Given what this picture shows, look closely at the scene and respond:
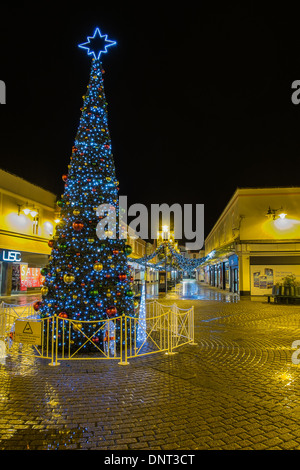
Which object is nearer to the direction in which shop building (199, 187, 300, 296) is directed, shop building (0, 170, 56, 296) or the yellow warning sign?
the shop building

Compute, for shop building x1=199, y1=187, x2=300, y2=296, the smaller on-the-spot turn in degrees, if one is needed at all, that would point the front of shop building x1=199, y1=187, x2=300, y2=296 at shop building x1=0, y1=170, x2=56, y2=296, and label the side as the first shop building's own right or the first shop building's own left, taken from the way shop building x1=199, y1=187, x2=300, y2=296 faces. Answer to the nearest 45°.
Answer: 0° — it already faces it

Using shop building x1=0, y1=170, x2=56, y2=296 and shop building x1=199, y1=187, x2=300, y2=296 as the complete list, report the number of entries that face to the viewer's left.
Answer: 1

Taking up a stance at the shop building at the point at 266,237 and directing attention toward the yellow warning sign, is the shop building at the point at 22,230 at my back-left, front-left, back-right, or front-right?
front-right

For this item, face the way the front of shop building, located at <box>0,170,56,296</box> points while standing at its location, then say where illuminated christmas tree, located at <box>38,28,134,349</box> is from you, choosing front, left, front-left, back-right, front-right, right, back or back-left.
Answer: front-right

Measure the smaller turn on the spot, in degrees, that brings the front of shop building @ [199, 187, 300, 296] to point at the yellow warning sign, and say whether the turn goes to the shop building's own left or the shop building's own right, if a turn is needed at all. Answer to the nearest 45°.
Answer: approximately 90° to the shop building's own left

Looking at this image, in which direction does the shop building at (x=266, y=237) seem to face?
to the viewer's left

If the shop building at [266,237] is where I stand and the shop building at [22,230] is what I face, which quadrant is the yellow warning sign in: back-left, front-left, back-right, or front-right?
front-left

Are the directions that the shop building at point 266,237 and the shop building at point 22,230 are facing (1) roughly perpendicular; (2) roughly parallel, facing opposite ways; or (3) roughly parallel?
roughly parallel, facing opposite ways

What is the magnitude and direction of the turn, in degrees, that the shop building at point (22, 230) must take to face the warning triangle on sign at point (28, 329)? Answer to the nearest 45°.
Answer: approximately 45° to its right

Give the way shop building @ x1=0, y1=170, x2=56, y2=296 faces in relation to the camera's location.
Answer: facing the viewer and to the right of the viewer

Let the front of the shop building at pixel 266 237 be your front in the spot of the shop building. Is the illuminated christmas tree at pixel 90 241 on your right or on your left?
on your left
